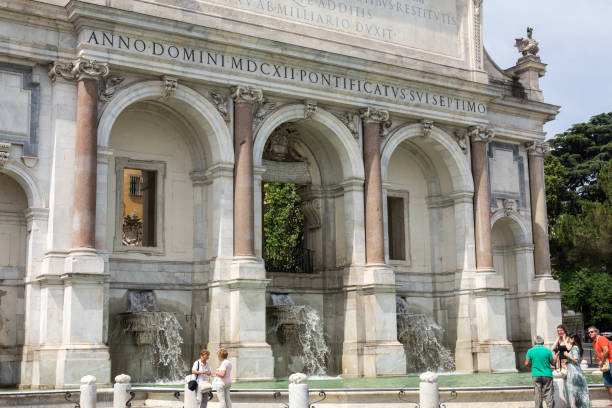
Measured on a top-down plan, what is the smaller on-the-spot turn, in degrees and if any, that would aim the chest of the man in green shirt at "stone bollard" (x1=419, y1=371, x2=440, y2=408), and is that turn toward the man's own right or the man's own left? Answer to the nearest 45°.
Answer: approximately 135° to the man's own left

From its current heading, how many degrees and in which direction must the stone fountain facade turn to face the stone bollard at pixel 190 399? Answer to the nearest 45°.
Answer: approximately 45° to its right

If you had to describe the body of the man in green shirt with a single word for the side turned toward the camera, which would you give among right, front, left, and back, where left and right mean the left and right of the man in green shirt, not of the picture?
back

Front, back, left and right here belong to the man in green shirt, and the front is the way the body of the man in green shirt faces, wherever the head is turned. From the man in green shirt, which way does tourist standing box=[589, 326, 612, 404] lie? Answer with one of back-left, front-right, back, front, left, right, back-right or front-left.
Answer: front-right

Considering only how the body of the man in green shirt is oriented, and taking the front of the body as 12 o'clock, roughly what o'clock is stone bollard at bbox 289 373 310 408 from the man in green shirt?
The stone bollard is roughly at 8 o'clock from the man in green shirt.

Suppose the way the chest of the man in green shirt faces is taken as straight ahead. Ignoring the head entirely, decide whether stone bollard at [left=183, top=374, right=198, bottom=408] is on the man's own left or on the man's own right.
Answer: on the man's own left
